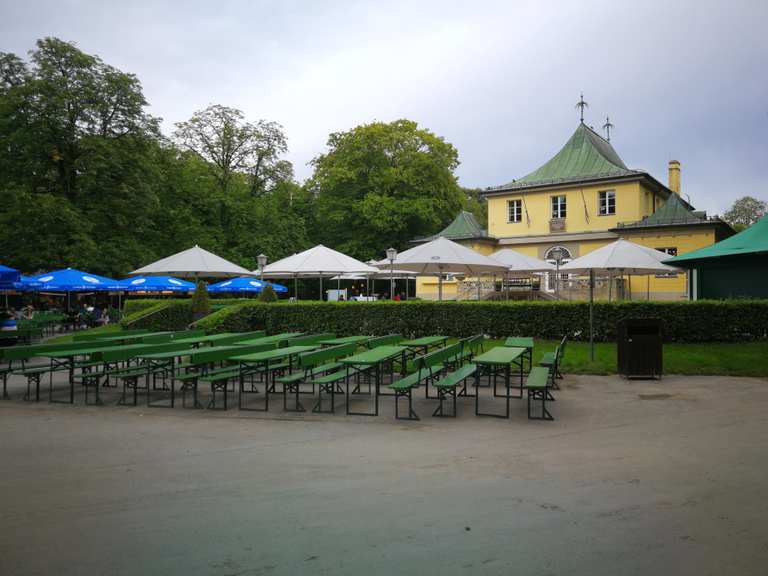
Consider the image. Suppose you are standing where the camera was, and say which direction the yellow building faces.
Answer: facing the viewer

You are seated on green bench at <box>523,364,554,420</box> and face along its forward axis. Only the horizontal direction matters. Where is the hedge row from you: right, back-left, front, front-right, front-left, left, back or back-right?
right

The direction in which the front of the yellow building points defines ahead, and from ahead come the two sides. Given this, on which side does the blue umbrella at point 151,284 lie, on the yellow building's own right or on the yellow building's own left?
on the yellow building's own right

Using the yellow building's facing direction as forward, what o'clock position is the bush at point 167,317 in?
The bush is roughly at 1 o'clock from the yellow building.

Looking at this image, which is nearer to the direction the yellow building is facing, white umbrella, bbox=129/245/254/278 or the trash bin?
the trash bin

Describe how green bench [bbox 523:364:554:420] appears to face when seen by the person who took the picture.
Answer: facing to the left of the viewer

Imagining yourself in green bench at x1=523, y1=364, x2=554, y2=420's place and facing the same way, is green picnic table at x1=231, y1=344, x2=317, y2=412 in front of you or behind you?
in front

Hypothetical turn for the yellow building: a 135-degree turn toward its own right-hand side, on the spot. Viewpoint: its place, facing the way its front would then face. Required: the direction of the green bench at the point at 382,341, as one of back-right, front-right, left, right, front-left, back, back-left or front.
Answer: back-left

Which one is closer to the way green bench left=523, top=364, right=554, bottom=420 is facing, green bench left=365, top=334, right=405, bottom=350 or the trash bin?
the green bench

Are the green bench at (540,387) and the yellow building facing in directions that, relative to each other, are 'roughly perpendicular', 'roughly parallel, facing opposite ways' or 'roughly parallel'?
roughly perpendicular

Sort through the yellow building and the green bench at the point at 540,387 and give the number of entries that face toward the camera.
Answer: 1

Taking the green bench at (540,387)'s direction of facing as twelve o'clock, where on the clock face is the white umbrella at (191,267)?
The white umbrella is roughly at 1 o'clock from the green bench.

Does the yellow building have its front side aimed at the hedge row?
yes

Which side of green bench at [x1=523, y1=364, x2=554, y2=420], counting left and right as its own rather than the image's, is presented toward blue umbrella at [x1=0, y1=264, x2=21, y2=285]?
front

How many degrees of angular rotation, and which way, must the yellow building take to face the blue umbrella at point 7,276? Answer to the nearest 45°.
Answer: approximately 45° to its right

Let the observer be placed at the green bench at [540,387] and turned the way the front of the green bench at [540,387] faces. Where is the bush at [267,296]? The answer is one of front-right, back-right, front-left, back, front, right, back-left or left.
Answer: front-right
